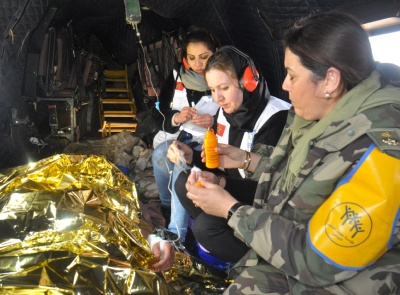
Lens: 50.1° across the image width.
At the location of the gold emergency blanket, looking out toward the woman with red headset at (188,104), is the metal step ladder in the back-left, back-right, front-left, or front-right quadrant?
front-left

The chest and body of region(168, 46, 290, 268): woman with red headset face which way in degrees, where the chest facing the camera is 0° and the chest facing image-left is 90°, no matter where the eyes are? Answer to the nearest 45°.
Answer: approximately 45°

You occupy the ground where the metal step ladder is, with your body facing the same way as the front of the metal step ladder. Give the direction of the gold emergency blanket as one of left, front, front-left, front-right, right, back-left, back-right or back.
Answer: front

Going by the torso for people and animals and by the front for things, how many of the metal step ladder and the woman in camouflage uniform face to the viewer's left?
1

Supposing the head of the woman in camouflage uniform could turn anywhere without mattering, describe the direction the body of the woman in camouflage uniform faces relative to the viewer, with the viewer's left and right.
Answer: facing to the left of the viewer

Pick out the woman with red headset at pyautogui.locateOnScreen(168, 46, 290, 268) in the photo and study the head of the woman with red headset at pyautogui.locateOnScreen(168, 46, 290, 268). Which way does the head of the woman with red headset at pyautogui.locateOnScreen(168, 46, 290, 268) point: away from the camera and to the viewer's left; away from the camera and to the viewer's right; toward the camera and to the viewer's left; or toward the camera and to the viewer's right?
toward the camera and to the viewer's left

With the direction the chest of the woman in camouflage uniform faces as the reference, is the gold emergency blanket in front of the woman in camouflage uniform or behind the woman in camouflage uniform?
in front

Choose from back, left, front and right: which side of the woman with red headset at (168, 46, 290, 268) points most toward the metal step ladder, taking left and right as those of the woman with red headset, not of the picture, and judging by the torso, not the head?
right

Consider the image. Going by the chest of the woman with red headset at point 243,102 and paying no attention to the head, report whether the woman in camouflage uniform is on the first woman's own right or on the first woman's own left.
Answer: on the first woman's own left

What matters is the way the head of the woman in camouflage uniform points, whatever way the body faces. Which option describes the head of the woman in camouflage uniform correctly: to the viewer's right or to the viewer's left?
to the viewer's left

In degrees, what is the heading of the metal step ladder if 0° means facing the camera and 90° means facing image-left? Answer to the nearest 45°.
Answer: approximately 0°

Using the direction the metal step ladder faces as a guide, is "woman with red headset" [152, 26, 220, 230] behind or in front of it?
in front
